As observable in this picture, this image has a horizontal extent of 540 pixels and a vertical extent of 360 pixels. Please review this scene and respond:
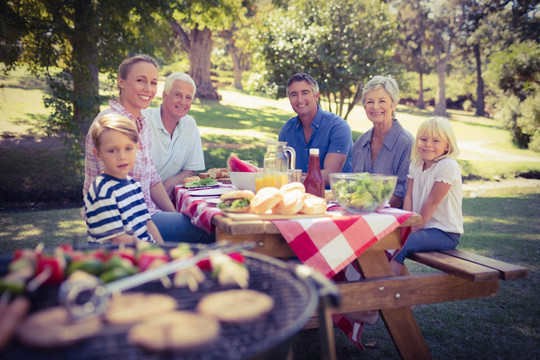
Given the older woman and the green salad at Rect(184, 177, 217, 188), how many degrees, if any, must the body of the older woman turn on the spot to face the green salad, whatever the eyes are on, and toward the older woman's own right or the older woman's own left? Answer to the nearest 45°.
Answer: approximately 45° to the older woman's own right

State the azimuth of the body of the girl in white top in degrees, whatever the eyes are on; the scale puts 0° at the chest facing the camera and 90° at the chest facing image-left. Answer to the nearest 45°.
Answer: approximately 45°

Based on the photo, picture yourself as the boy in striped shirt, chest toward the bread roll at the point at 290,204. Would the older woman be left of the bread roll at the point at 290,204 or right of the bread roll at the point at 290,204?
left

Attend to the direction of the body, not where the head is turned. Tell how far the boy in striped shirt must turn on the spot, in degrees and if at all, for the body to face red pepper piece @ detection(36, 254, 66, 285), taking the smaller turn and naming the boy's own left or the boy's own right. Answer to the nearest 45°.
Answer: approximately 45° to the boy's own right

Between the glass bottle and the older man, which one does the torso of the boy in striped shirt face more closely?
the glass bottle

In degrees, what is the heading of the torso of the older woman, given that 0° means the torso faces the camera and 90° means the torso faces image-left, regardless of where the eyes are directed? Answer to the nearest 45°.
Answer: approximately 45°

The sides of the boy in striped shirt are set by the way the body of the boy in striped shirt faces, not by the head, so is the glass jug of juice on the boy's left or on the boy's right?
on the boy's left
